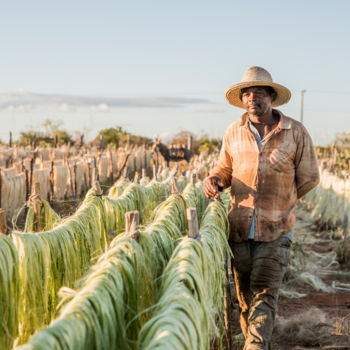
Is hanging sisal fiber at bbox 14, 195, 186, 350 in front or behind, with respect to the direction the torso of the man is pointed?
in front

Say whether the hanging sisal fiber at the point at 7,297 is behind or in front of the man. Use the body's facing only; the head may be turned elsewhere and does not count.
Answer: in front

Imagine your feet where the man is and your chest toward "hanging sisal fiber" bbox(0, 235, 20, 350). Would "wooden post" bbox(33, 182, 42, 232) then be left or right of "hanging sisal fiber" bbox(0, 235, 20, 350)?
right

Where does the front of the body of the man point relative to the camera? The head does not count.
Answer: toward the camera

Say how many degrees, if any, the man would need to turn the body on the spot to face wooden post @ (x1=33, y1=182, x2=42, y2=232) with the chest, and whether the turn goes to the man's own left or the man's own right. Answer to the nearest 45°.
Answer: approximately 135° to the man's own right
